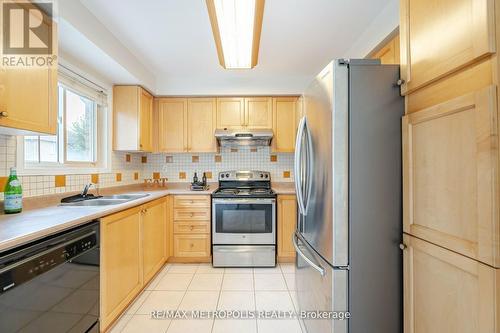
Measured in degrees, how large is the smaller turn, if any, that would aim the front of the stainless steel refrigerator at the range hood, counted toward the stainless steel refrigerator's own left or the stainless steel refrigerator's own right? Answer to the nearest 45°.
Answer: approximately 90° to the stainless steel refrigerator's own right

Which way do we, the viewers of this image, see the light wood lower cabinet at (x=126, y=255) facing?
facing the viewer and to the right of the viewer

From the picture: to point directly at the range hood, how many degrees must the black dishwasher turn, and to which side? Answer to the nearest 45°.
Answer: approximately 90° to its left

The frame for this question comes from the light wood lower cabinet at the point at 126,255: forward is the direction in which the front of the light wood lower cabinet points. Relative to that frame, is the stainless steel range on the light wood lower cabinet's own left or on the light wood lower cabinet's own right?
on the light wood lower cabinet's own left

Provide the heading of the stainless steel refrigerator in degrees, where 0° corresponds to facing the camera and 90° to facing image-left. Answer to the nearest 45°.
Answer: approximately 45°

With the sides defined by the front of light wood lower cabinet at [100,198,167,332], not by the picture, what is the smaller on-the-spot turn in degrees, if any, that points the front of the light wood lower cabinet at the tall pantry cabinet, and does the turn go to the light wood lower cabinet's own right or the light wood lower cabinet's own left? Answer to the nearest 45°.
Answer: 0° — it already faces it

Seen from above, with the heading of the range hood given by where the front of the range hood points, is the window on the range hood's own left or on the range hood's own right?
on the range hood's own right

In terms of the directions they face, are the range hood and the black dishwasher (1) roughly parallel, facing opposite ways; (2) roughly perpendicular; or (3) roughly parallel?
roughly perpendicular

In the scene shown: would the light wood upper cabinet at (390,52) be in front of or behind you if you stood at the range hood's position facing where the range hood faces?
in front

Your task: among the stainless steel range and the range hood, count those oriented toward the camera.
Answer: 2

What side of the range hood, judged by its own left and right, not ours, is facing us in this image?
front
